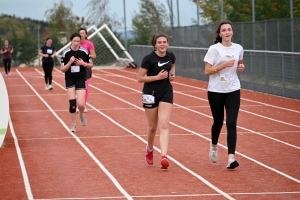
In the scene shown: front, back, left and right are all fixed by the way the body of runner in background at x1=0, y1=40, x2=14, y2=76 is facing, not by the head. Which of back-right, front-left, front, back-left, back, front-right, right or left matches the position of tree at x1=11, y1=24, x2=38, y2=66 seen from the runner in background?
back

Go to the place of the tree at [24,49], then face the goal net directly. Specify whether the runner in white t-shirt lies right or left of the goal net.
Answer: right

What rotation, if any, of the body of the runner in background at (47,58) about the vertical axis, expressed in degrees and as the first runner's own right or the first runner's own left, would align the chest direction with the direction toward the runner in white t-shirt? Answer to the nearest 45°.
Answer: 0° — they already face them

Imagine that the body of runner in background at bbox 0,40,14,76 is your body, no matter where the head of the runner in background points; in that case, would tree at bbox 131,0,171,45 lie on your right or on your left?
on your left

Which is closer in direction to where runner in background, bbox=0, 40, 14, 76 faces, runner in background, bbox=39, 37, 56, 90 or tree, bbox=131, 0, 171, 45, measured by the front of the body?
the runner in background, bbox=39, 37, 56, 90

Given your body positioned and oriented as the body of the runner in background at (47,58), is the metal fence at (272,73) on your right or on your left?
on your left

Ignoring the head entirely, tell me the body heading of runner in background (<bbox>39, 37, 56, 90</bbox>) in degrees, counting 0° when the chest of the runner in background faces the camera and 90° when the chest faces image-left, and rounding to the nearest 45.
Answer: approximately 0°
